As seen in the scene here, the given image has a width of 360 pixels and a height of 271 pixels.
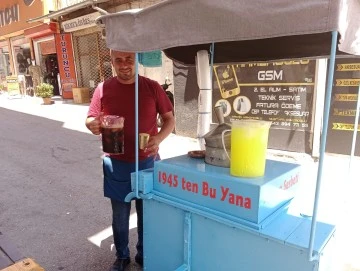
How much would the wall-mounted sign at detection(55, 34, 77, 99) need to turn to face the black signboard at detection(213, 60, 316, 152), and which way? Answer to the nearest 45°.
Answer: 0° — it already faces it

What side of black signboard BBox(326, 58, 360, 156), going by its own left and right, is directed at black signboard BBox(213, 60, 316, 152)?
right

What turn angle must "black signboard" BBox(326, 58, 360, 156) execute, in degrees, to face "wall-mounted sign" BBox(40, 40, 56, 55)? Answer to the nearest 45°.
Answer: approximately 90° to its right

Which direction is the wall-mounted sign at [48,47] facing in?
toward the camera

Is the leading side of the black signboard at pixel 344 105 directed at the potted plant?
no

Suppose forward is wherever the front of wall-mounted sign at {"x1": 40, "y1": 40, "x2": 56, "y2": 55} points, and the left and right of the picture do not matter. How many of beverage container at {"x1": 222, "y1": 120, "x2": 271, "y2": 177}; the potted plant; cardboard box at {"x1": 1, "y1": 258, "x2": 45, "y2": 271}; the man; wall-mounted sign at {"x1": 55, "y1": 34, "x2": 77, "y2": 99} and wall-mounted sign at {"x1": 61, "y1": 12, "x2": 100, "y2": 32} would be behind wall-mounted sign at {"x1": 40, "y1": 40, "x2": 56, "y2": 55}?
0

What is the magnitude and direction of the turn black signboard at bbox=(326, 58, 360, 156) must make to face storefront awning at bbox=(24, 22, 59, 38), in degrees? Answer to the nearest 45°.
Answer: approximately 90° to its right

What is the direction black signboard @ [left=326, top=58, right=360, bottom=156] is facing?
toward the camera

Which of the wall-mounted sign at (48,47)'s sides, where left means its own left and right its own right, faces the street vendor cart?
front

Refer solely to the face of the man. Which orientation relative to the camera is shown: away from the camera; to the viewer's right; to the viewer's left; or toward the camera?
toward the camera

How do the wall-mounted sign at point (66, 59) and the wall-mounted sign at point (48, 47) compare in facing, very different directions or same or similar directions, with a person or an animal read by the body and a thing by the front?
same or similar directions

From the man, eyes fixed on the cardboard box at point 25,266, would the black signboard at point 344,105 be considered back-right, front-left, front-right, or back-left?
back-left
